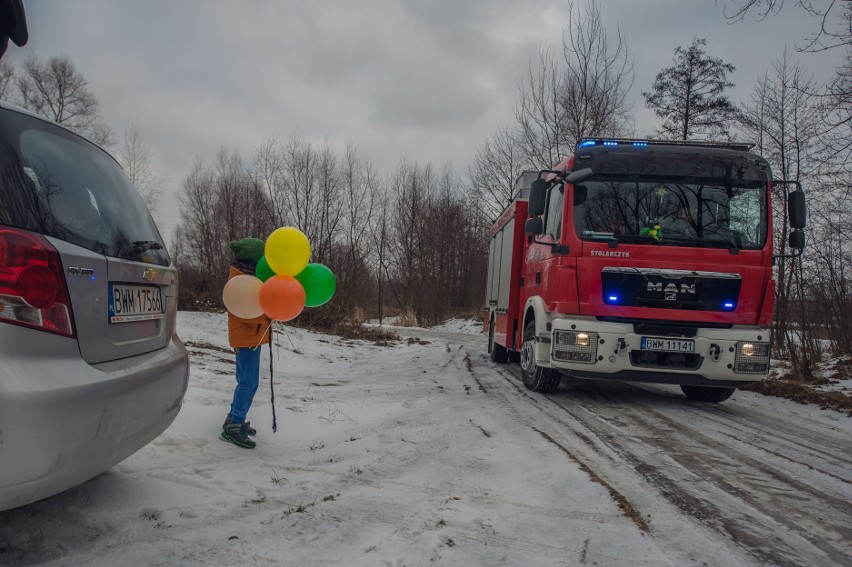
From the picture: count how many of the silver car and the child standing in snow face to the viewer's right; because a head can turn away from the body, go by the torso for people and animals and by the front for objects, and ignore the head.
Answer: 1

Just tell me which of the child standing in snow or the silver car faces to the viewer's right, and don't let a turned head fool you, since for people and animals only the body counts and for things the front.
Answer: the child standing in snow

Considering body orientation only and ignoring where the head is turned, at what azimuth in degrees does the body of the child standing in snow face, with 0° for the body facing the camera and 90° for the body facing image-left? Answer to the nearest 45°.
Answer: approximately 270°

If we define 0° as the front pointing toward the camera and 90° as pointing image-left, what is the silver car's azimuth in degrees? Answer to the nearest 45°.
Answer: approximately 135°

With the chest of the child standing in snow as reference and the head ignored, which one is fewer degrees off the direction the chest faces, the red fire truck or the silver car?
the red fire truck

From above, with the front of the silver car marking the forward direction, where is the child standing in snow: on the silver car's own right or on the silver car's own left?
on the silver car's own right
